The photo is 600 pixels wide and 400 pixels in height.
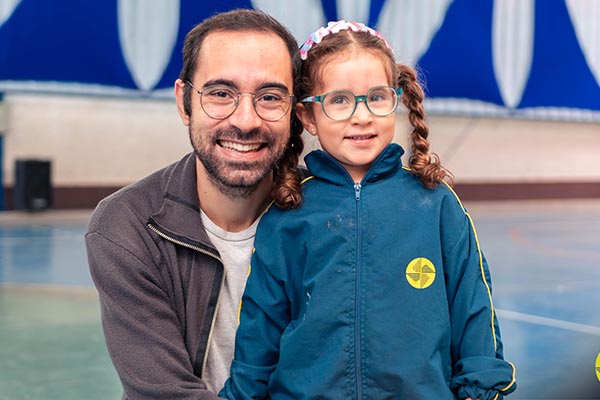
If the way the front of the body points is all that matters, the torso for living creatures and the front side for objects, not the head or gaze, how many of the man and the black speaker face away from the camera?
0

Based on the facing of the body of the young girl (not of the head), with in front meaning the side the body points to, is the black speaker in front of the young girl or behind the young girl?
behind

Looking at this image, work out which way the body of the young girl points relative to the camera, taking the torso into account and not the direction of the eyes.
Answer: toward the camera

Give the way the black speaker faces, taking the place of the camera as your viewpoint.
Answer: facing the viewer and to the right of the viewer

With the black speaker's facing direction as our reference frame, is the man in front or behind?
in front

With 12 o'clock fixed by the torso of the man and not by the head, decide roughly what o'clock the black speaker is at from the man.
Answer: The black speaker is roughly at 7 o'clock from the man.

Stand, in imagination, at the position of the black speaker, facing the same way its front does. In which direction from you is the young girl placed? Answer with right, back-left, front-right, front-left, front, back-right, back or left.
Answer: front-right

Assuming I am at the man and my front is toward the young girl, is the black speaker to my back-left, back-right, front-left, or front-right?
back-left

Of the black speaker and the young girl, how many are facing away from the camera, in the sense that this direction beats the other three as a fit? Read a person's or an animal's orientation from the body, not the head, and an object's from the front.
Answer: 0
